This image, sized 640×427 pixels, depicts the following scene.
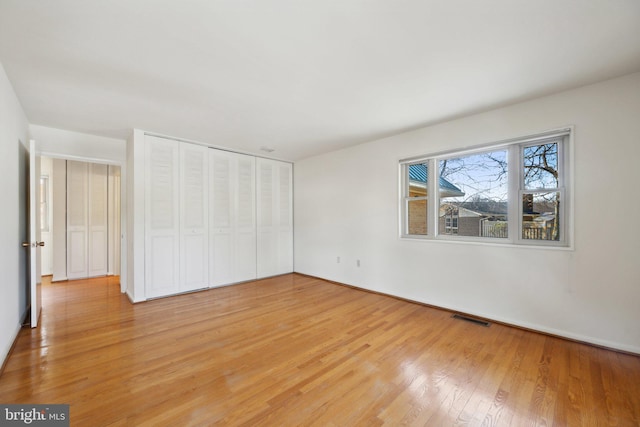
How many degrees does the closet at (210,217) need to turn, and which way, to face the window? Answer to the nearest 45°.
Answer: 0° — it already faces it

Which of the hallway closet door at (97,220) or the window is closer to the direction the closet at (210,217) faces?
the window

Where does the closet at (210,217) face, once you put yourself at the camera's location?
facing the viewer and to the right of the viewer

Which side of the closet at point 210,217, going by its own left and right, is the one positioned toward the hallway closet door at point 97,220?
back

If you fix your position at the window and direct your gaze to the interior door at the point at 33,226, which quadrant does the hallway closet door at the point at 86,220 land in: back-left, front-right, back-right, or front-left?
front-right

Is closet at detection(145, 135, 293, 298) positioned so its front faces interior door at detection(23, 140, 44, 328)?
no
